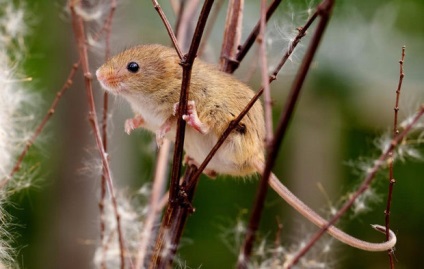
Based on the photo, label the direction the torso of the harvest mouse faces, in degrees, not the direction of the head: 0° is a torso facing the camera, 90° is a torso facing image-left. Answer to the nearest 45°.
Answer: approximately 90°
